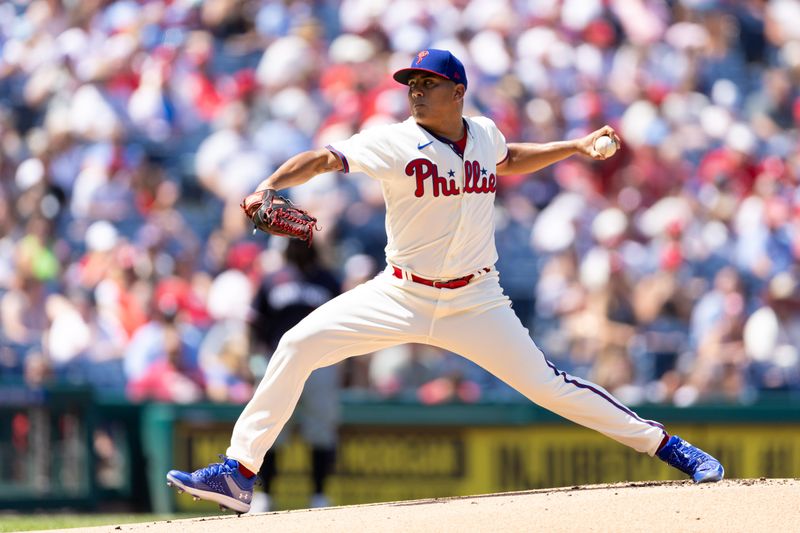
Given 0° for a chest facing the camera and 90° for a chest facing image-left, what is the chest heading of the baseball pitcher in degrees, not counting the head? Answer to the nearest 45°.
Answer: approximately 0°

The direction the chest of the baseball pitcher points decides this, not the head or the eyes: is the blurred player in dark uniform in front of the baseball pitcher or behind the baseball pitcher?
behind
